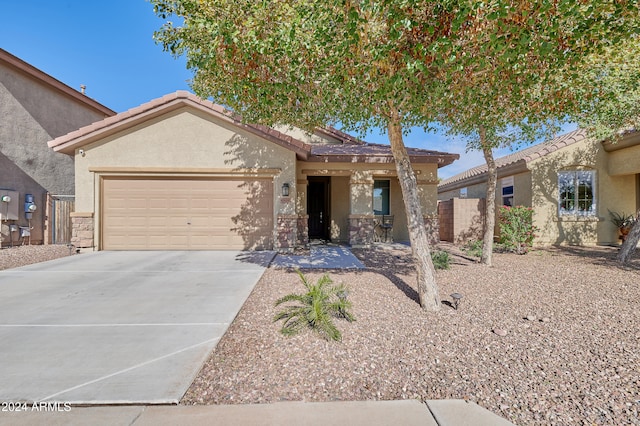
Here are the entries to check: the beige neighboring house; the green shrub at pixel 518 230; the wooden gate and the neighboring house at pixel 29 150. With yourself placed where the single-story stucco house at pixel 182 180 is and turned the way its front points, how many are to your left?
2

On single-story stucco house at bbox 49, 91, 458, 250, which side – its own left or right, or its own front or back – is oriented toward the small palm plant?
front

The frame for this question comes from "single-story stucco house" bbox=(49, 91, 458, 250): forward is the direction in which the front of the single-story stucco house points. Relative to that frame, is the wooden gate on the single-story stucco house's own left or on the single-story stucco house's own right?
on the single-story stucco house's own right

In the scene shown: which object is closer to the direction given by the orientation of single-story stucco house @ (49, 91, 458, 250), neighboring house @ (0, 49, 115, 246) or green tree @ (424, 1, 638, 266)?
the green tree

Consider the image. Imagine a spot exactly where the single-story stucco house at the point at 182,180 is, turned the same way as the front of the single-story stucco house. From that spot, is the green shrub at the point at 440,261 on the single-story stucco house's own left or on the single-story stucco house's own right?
on the single-story stucco house's own left

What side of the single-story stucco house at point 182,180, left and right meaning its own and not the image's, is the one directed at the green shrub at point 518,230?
left

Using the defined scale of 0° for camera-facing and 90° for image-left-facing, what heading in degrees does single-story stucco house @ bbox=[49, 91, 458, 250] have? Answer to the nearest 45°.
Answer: approximately 0°

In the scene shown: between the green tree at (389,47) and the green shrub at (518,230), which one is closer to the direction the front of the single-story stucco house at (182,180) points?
the green tree

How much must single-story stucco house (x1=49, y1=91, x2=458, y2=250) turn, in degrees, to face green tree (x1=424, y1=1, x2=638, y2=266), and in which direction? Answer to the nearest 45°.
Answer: approximately 45° to its left

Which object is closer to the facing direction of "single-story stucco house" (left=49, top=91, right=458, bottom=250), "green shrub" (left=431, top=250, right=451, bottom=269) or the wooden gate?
the green shrub

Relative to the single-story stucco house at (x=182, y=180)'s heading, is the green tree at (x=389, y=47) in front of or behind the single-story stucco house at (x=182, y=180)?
in front
